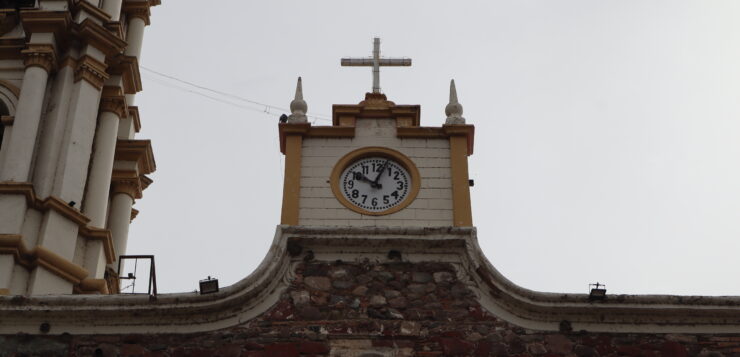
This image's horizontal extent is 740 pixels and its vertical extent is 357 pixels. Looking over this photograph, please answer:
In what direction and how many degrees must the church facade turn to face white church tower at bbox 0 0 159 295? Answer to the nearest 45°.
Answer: approximately 135° to its right

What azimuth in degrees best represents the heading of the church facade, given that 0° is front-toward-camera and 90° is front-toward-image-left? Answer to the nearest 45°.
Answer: approximately 0°
